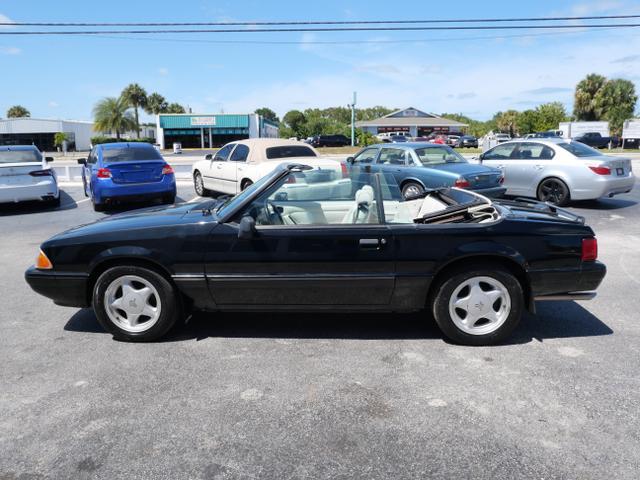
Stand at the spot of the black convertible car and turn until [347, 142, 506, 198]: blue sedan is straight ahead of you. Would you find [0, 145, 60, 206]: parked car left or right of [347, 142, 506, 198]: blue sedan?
left

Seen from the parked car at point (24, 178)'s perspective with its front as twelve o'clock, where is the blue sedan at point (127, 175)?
The blue sedan is roughly at 4 o'clock from the parked car.

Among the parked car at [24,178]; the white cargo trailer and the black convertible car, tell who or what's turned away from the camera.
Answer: the parked car

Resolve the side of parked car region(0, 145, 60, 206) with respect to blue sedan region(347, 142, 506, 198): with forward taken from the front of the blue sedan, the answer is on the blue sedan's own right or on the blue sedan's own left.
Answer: on the blue sedan's own left

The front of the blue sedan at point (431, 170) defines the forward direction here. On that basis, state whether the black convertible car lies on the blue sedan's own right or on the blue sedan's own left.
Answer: on the blue sedan's own left

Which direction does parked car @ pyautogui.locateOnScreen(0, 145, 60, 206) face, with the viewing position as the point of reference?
facing away from the viewer

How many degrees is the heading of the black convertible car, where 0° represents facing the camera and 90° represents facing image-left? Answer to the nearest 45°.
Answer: approximately 90°

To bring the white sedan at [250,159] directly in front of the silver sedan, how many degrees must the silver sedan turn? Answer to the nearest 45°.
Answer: approximately 45° to its left
